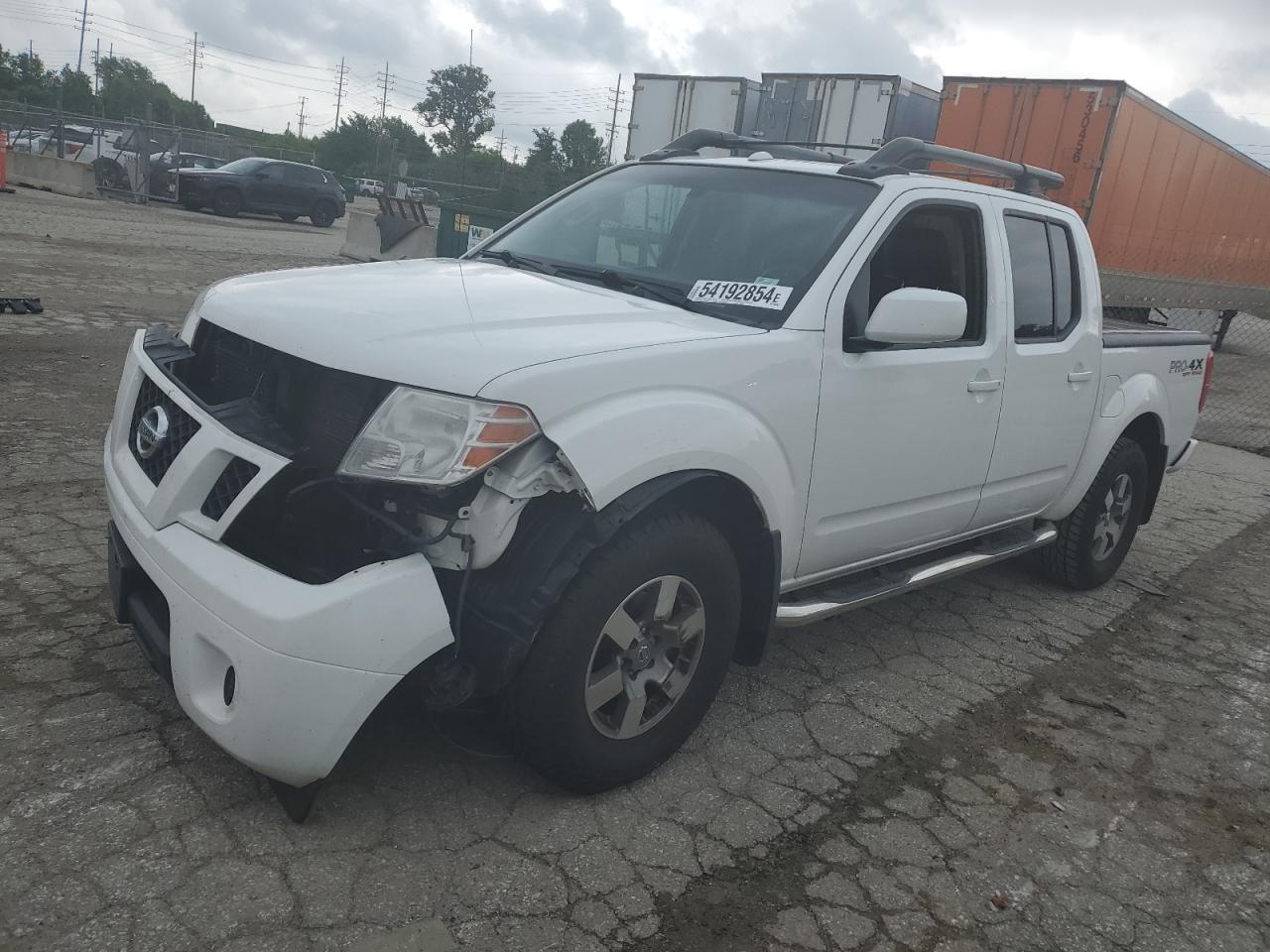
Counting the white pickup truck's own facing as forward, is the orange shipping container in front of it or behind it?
behind

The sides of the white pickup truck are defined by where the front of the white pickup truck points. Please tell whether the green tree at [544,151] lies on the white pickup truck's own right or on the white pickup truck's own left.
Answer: on the white pickup truck's own right

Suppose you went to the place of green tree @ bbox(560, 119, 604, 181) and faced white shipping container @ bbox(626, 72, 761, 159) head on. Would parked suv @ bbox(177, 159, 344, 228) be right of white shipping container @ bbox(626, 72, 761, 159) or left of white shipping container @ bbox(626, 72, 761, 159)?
right

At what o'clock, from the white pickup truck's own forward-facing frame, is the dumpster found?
The dumpster is roughly at 4 o'clock from the white pickup truck.

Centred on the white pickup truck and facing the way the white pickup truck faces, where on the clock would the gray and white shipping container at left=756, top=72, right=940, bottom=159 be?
The gray and white shipping container is roughly at 5 o'clock from the white pickup truck.

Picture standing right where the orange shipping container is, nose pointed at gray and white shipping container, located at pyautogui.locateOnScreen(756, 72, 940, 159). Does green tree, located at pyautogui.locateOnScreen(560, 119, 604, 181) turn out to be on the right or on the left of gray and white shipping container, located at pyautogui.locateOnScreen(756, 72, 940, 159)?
right

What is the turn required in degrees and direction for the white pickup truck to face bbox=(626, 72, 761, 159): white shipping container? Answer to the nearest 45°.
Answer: approximately 135° to its right

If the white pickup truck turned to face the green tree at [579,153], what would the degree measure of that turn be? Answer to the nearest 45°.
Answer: approximately 135° to its right

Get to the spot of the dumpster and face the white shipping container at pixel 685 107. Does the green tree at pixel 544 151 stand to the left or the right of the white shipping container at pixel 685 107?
left

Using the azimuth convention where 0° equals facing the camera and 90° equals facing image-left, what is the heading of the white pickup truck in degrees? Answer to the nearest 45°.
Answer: approximately 45°

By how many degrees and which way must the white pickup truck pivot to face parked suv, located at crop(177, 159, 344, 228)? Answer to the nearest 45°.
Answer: approximately 90° to its right
